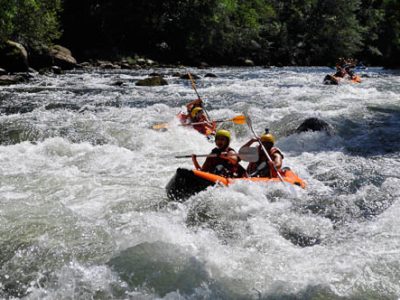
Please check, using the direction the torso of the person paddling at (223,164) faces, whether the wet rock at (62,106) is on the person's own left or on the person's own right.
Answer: on the person's own right

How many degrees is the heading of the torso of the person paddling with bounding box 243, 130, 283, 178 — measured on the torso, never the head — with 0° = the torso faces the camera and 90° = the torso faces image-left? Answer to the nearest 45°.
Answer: approximately 45°

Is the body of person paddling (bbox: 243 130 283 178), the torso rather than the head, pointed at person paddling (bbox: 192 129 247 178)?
yes

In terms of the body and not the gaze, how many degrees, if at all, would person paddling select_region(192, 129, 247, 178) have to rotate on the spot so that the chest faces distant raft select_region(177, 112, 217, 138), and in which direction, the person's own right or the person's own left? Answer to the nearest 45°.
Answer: approximately 135° to the person's own right

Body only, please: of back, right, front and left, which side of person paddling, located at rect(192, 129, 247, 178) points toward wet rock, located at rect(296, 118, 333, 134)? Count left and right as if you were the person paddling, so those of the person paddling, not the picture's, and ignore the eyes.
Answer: back

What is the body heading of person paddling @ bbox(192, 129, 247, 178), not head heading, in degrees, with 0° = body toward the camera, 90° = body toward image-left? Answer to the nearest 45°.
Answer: approximately 45°

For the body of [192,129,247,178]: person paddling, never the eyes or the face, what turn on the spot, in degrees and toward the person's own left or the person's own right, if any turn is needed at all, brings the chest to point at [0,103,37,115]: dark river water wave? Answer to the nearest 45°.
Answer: approximately 90° to the person's own right

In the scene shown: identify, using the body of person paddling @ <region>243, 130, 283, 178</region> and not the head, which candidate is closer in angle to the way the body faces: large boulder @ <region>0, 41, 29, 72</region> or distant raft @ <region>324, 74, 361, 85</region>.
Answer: the large boulder

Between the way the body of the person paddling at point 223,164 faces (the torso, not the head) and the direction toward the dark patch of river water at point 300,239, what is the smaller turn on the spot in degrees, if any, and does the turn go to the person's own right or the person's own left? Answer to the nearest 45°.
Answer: approximately 90° to the person's own left
